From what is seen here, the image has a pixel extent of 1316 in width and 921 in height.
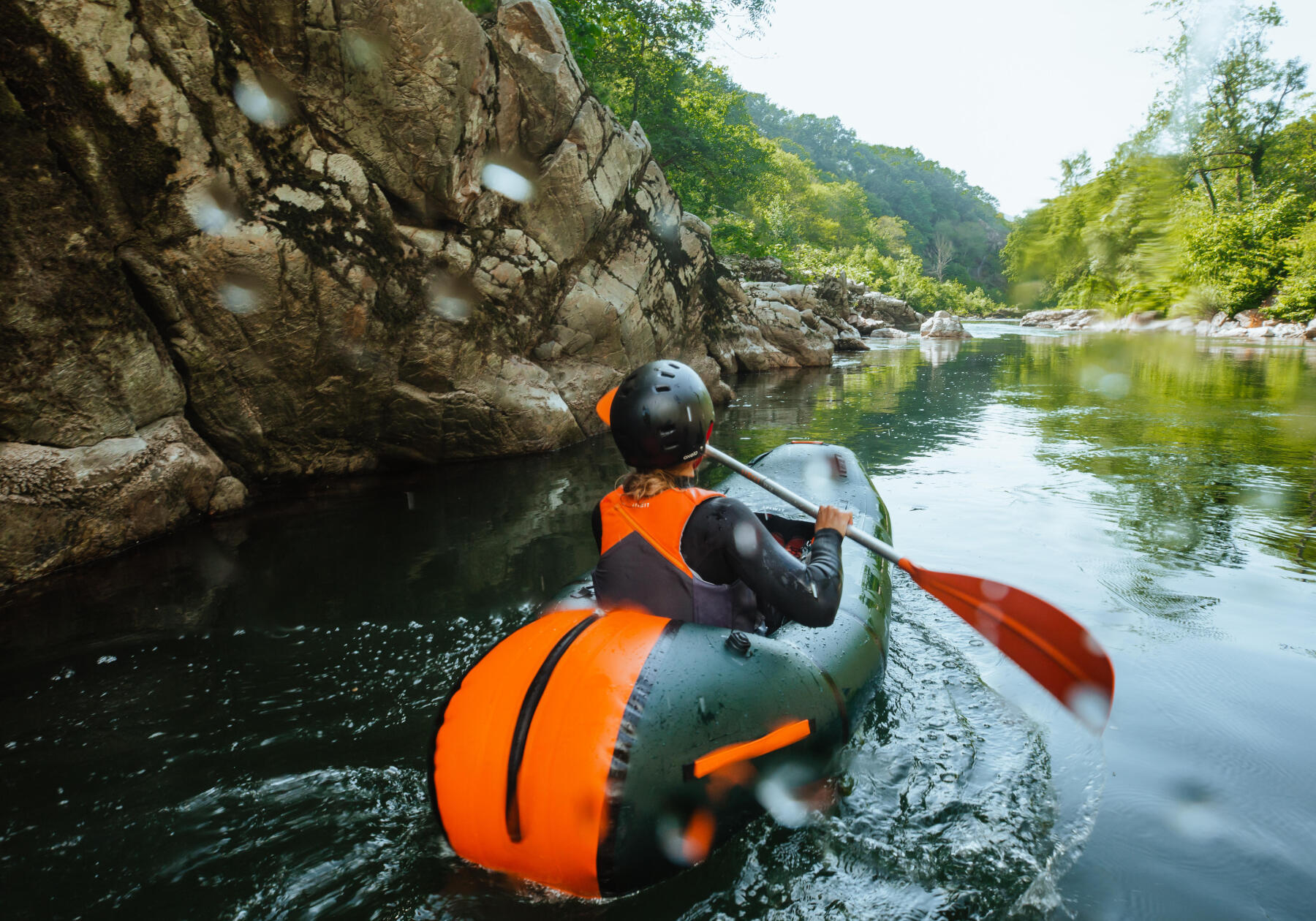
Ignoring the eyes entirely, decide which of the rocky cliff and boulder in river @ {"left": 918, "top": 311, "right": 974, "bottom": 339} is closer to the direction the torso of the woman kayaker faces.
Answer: the boulder in river

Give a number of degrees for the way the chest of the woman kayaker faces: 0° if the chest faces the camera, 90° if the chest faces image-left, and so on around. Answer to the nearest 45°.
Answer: approximately 225°

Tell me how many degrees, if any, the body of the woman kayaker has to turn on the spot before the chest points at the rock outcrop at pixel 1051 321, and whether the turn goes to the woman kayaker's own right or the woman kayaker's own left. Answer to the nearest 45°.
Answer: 0° — they already face it

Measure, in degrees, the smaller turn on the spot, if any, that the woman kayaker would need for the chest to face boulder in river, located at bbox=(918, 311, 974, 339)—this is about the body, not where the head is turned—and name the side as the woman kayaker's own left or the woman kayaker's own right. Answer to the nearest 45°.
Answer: approximately 45° to the woman kayaker's own left

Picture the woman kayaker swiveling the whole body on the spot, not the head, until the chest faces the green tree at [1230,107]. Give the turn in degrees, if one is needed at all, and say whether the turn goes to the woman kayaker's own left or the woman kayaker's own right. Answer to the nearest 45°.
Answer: approximately 45° to the woman kayaker's own right

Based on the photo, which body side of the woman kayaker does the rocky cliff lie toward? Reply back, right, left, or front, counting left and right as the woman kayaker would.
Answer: left
